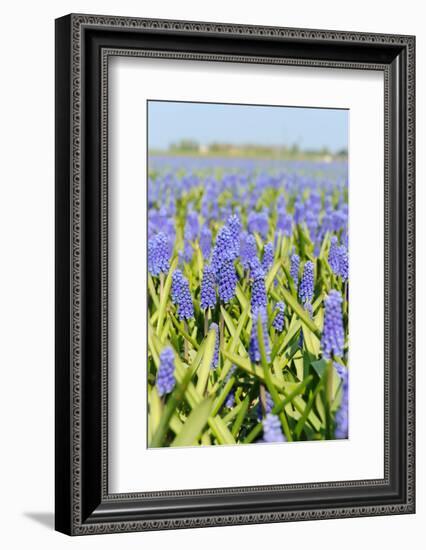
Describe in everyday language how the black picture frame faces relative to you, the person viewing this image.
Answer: facing the viewer and to the right of the viewer
